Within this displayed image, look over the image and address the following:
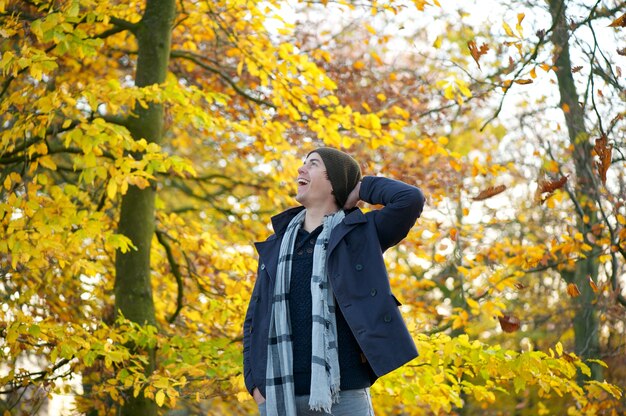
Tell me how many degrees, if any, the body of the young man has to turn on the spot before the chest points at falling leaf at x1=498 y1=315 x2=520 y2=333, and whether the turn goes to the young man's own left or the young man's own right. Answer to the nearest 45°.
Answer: approximately 180°

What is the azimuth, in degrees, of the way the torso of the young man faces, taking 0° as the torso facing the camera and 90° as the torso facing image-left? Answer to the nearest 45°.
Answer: approximately 45°

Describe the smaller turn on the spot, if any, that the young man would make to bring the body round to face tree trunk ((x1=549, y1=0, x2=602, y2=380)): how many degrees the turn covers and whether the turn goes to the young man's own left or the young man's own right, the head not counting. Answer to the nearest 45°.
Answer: approximately 180°

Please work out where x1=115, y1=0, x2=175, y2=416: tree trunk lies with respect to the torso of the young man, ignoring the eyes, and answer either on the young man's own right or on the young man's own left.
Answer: on the young man's own right
